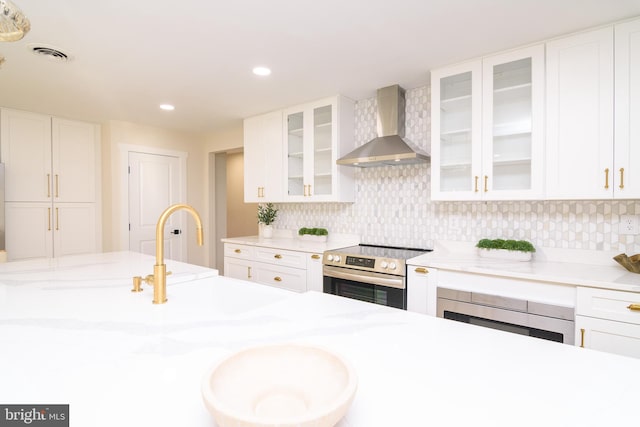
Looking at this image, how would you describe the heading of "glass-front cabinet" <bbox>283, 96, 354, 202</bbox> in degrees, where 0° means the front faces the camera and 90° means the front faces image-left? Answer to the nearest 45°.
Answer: approximately 45°

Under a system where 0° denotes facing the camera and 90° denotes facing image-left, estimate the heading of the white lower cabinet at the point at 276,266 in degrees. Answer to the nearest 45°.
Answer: approximately 45°

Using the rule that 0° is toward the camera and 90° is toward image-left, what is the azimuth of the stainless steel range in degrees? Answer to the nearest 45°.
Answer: approximately 45°

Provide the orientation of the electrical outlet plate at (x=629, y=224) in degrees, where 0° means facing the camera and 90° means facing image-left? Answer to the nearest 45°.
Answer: approximately 0°

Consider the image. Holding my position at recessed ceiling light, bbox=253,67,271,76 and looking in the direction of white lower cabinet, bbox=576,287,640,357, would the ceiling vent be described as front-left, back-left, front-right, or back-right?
back-right

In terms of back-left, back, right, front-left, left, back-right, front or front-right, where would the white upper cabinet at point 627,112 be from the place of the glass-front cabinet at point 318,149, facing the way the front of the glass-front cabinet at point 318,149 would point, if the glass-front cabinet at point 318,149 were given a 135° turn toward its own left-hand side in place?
front-right

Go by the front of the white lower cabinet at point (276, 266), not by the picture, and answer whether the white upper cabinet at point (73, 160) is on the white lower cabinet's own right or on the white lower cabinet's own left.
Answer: on the white lower cabinet's own right

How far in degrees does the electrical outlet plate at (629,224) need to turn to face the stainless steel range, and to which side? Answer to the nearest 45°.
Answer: approximately 45° to its right
